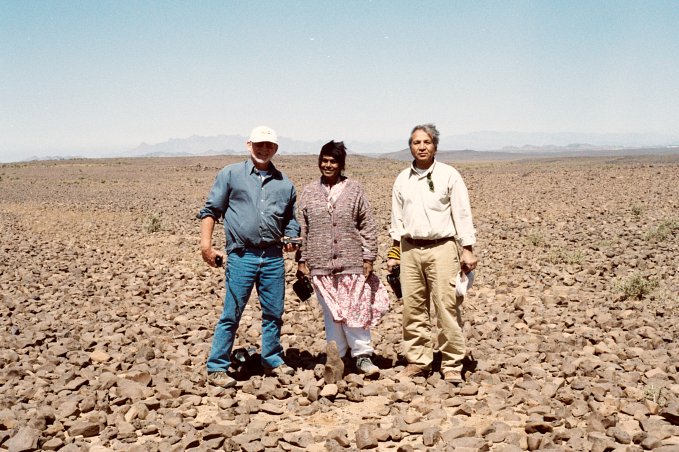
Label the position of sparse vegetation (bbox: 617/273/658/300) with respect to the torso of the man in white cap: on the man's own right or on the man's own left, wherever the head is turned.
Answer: on the man's own left

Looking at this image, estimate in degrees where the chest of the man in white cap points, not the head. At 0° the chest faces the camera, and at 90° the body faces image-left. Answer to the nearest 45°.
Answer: approximately 0°

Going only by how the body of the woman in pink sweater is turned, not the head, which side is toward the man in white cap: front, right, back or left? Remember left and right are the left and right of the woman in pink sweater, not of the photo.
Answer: right

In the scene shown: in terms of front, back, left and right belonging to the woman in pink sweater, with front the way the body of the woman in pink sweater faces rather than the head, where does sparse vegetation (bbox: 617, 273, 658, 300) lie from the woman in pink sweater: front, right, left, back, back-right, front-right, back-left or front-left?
back-left

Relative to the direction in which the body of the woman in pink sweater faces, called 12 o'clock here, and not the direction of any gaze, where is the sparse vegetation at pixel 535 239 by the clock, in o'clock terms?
The sparse vegetation is roughly at 7 o'clock from the woman in pink sweater.

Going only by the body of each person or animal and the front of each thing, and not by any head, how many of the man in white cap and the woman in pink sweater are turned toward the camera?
2

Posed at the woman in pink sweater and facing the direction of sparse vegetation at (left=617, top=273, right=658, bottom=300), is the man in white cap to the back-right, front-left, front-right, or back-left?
back-left

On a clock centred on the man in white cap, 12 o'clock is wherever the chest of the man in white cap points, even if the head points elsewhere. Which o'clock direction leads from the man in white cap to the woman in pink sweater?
The woman in pink sweater is roughly at 9 o'clock from the man in white cap.

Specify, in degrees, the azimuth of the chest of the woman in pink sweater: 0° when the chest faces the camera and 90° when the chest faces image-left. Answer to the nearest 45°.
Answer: approximately 0°

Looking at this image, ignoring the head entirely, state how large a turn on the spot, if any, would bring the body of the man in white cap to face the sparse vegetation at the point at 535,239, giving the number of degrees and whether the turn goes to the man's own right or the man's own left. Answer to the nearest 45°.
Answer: approximately 135° to the man's own left
